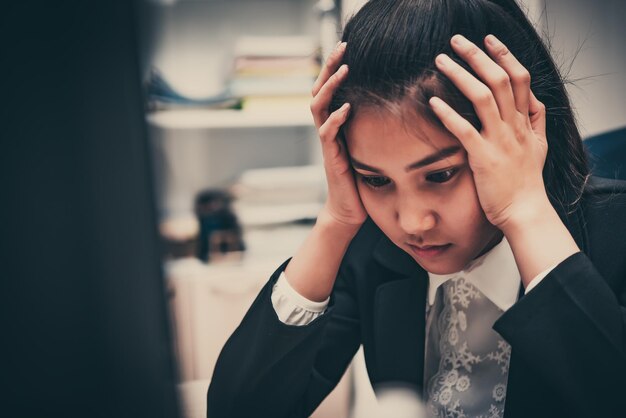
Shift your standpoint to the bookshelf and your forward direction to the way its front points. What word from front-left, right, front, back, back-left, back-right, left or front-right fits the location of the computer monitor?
front

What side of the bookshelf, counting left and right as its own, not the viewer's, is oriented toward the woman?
front

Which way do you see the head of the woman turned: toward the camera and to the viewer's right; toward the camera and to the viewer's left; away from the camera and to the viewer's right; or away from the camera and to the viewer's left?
toward the camera and to the viewer's left

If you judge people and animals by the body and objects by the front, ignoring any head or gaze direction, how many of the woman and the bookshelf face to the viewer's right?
0

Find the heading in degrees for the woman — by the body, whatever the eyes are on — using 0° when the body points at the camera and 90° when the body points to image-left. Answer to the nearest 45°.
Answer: approximately 45°

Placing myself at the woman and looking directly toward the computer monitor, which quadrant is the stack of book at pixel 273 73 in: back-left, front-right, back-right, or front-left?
back-right

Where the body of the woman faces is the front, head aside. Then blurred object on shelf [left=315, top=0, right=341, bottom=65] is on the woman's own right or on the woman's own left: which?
on the woman's own right

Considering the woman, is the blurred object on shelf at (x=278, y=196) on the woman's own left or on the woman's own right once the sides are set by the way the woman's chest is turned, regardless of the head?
on the woman's own right

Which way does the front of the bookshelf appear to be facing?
toward the camera

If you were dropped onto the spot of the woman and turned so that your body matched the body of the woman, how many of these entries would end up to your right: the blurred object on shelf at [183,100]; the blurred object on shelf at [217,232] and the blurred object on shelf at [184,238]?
3
